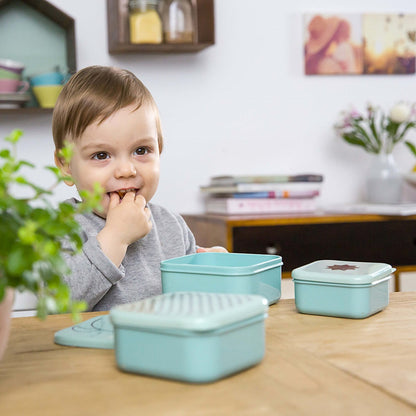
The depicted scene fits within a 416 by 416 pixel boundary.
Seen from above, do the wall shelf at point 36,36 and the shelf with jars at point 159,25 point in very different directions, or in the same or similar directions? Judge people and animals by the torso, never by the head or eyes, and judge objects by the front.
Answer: same or similar directions

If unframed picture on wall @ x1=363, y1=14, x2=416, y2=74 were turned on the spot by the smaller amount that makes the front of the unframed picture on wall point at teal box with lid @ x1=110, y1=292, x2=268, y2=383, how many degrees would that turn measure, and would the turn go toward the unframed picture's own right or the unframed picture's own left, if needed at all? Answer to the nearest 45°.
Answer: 0° — it already faces it

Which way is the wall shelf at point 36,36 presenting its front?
toward the camera

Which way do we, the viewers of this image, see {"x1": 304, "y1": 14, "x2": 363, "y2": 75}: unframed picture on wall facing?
facing the viewer

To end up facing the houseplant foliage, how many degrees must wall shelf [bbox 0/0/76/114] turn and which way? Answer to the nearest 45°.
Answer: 0° — it already faces it

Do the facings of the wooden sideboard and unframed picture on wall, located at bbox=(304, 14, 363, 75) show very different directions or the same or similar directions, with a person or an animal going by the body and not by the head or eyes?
same or similar directions
